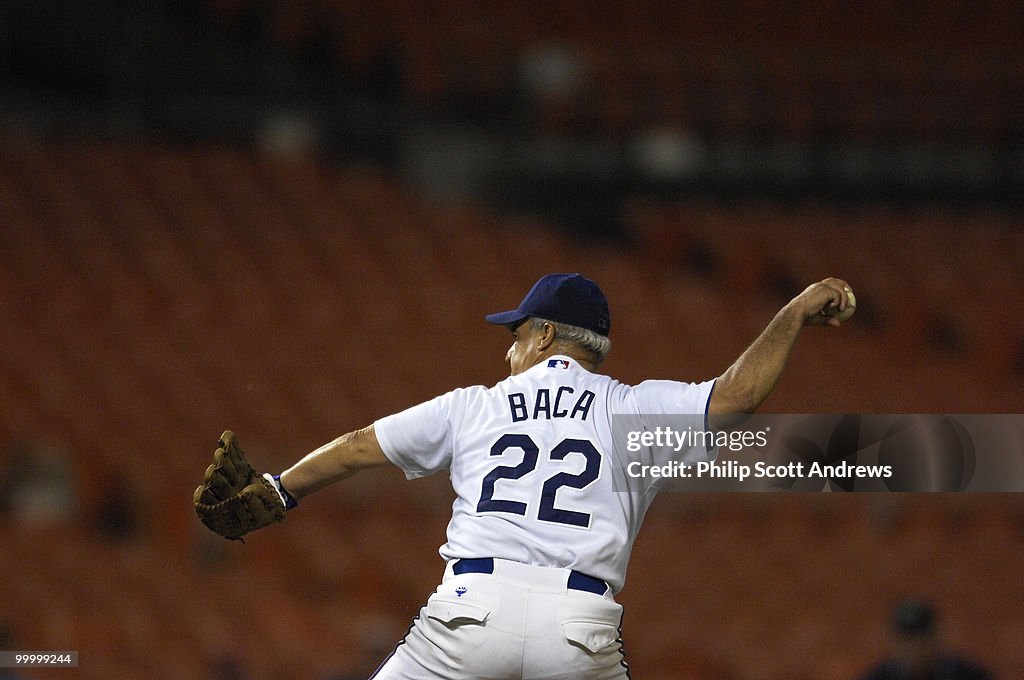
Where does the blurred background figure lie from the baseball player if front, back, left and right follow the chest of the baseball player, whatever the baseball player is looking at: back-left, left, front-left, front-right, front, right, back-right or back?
front-right

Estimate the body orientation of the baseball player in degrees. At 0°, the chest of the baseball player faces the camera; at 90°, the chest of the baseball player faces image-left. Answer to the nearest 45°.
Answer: approximately 180°

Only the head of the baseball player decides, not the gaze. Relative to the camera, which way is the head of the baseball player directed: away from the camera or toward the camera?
away from the camera
